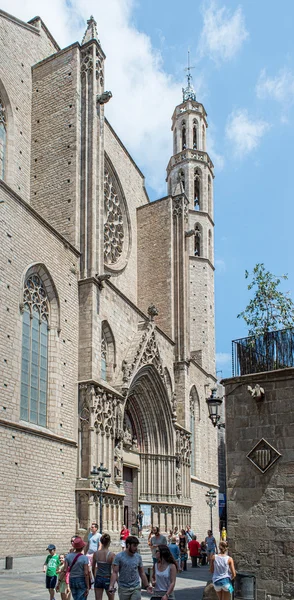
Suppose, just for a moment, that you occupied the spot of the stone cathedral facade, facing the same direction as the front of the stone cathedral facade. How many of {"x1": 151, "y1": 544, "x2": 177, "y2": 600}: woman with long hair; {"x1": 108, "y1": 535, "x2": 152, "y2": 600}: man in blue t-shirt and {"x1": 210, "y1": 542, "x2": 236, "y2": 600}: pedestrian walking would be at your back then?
0

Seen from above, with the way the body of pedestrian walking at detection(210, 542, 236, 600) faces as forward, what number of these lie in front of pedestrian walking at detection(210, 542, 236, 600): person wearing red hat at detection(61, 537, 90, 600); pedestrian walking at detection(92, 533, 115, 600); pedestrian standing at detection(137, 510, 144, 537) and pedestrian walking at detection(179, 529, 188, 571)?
2

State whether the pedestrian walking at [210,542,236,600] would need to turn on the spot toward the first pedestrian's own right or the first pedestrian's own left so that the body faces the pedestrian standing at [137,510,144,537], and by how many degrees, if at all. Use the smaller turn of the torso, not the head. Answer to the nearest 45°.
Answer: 0° — they already face them

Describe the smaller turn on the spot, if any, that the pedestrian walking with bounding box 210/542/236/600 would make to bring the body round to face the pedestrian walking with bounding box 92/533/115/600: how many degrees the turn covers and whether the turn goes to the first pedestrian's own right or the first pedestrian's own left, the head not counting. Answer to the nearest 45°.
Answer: approximately 135° to the first pedestrian's own left

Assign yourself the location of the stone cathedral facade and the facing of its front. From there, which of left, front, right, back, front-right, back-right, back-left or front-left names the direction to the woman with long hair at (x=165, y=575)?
front-right

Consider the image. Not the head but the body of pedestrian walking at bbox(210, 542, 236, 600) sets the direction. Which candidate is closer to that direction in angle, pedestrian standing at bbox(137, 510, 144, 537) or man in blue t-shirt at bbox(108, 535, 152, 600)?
the pedestrian standing

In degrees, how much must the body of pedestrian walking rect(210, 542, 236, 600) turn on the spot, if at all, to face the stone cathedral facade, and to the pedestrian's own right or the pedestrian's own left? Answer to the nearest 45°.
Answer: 0° — they already face it

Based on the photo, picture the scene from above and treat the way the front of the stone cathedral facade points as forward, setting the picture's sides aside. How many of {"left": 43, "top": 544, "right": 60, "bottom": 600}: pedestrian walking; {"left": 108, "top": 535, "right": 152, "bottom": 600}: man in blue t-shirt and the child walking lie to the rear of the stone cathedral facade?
0

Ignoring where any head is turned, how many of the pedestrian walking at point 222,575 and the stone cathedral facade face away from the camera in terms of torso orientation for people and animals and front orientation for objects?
1

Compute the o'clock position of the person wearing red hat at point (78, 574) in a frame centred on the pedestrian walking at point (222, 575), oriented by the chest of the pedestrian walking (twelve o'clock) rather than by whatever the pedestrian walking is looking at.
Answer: The person wearing red hat is roughly at 8 o'clock from the pedestrian walking.

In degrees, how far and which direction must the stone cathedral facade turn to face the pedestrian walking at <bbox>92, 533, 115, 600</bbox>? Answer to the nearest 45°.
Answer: approximately 45° to its right

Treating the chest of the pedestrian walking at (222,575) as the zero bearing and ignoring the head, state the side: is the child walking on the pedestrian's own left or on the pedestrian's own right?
on the pedestrian's own left

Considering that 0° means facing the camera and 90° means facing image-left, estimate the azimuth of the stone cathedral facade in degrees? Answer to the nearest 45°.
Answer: approximately 315°

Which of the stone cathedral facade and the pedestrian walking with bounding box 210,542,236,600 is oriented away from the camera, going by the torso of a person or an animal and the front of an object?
the pedestrian walking

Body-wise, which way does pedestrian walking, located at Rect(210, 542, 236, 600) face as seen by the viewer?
away from the camera
